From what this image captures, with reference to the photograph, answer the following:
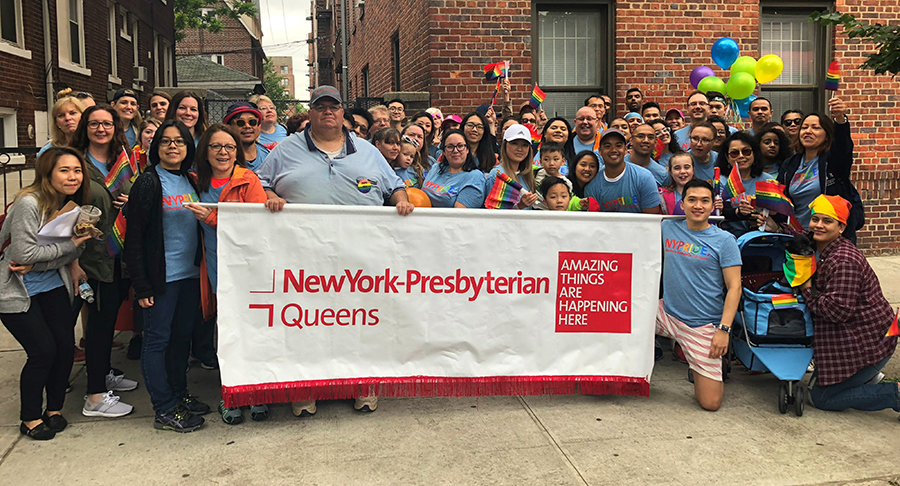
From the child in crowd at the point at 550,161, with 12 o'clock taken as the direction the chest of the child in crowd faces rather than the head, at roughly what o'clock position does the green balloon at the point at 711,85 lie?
The green balloon is roughly at 7 o'clock from the child in crowd.

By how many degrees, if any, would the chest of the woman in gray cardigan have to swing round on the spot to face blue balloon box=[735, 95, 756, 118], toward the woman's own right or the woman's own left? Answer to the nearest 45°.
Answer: approximately 45° to the woman's own left

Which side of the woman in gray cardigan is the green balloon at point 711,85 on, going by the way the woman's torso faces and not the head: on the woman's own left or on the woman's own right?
on the woman's own left

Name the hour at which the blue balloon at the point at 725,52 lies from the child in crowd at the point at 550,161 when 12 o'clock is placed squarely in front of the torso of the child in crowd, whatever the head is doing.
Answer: The blue balloon is roughly at 7 o'clock from the child in crowd.

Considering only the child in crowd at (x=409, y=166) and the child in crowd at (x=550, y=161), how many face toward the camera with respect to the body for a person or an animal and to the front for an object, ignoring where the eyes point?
2

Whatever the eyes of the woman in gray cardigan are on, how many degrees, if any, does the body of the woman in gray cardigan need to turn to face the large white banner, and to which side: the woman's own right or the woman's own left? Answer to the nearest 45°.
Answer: approximately 45° to the woman's own left

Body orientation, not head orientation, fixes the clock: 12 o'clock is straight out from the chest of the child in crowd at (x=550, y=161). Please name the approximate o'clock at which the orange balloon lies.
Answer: The orange balloon is roughly at 2 o'clock from the child in crowd.

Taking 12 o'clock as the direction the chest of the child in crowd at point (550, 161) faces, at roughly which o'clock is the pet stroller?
The pet stroller is roughly at 10 o'clock from the child in crowd.

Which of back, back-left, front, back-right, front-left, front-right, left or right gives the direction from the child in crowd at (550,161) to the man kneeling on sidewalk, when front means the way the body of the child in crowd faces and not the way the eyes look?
front-left

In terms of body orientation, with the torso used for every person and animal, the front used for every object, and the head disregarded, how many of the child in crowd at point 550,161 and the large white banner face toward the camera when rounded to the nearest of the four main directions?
2

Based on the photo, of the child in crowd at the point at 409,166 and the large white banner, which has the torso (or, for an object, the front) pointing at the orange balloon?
the child in crowd

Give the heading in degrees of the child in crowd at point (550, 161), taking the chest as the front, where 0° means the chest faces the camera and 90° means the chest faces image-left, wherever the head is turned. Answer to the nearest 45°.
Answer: approximately 0°
